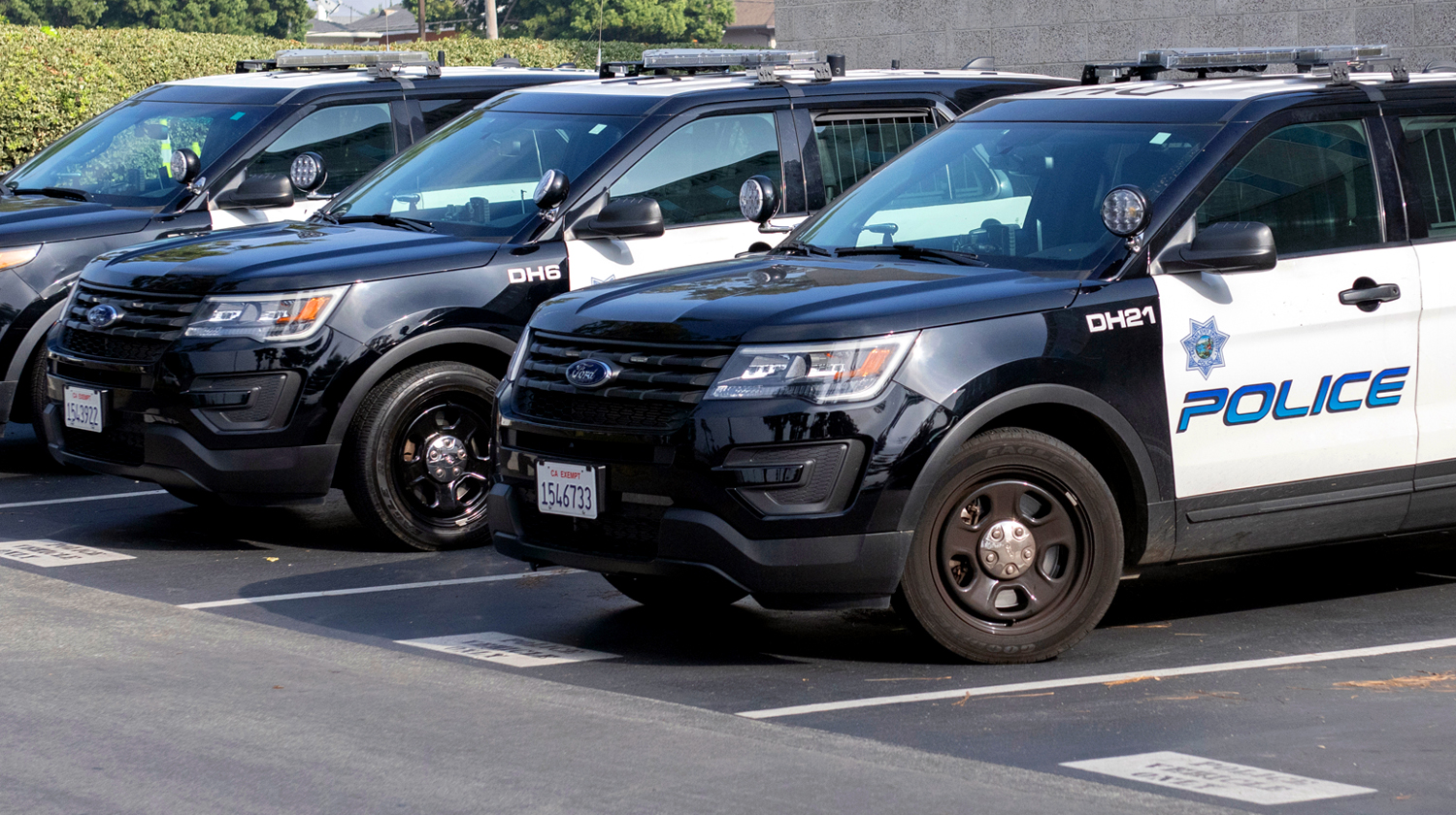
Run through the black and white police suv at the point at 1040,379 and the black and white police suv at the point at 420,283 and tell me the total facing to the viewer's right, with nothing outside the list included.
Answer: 0

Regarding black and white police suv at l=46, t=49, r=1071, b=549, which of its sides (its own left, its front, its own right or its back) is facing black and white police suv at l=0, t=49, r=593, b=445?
right

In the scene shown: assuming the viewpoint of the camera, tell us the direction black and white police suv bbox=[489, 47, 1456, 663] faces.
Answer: facing the viewer and to the left of the viewer

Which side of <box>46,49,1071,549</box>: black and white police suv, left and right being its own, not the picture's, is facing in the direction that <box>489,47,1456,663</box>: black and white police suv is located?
left

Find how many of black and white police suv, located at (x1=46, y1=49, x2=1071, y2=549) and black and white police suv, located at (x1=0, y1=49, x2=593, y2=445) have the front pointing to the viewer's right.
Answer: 0

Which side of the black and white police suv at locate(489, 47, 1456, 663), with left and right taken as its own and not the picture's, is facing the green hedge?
right

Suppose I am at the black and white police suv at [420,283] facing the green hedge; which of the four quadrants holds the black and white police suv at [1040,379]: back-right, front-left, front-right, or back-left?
back-right

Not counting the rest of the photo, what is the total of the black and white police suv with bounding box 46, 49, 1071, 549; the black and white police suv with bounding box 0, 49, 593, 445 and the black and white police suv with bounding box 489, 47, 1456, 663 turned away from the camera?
0

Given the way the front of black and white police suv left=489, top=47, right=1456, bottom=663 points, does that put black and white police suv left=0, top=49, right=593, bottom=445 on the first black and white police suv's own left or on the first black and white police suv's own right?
on the first black and white police suv's own right

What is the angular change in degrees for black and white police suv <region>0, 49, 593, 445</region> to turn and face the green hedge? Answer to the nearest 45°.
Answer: approximately 135° to its right
